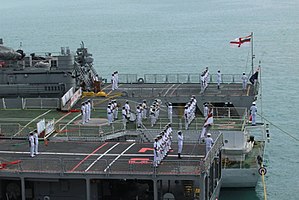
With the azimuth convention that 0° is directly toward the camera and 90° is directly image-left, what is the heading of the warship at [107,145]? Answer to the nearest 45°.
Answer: approximately 90°
